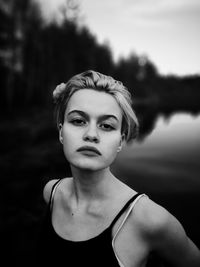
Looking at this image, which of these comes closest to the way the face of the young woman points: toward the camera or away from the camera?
toward the camera

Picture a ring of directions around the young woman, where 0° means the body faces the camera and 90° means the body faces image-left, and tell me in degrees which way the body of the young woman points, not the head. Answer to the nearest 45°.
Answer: approximately 45°
